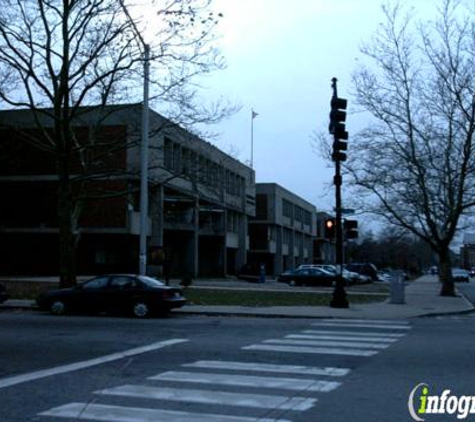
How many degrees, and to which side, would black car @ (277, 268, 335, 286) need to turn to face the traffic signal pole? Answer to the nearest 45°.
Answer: approximately 90° to its left

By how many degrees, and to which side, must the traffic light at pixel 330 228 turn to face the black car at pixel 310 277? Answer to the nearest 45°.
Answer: approximately 180°

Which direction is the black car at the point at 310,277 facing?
to the viewer's left

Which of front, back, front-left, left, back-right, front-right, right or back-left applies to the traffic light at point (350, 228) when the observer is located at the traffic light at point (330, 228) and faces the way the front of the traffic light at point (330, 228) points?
left

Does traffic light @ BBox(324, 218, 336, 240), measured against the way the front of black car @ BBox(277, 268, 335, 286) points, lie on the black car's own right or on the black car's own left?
on the black car's own left

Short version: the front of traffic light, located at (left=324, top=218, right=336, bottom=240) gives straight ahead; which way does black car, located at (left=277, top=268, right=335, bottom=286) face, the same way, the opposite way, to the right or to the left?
to the right

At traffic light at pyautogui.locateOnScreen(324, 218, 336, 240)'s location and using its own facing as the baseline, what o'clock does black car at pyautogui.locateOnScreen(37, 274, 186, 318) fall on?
The black car is roughly at 2 o'clock from the traffic light.

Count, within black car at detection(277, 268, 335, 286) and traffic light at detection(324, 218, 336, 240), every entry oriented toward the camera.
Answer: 1

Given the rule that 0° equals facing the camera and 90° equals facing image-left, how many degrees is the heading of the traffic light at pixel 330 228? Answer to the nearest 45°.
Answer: approximately 0°
